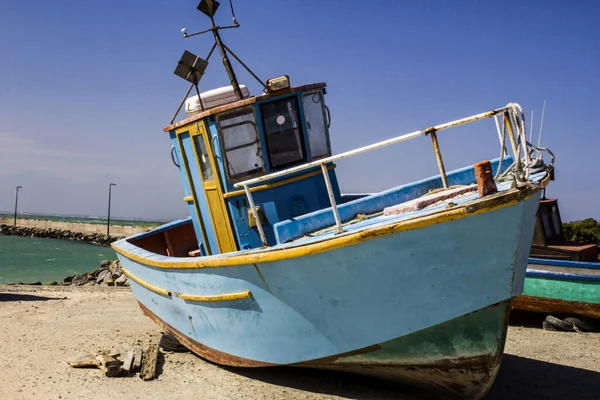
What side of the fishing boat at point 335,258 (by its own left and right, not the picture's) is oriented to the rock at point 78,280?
back

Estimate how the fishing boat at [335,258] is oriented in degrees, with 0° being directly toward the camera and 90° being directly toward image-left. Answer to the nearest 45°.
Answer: approximately 315°

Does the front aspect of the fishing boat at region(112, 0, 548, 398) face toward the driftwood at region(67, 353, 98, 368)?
no

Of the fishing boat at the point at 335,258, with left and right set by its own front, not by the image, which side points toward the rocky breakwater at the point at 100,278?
back

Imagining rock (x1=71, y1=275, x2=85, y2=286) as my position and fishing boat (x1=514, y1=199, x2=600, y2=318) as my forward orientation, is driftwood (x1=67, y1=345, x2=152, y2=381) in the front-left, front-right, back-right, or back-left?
front-right

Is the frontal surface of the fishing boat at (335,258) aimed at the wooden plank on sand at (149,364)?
no

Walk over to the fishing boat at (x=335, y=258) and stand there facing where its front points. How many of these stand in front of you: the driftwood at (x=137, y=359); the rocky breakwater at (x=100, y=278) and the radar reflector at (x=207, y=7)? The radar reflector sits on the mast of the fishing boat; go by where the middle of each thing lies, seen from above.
0

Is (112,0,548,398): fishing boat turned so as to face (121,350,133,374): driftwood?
no

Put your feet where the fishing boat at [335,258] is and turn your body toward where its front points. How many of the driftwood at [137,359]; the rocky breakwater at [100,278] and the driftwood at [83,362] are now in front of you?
0

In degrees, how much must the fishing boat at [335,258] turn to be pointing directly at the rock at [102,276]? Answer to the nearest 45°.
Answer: approximately 180°

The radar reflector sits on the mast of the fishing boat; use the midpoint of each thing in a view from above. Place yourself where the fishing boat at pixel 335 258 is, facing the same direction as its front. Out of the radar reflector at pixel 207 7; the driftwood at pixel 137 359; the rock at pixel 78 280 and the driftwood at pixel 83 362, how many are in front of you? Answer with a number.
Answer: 0
